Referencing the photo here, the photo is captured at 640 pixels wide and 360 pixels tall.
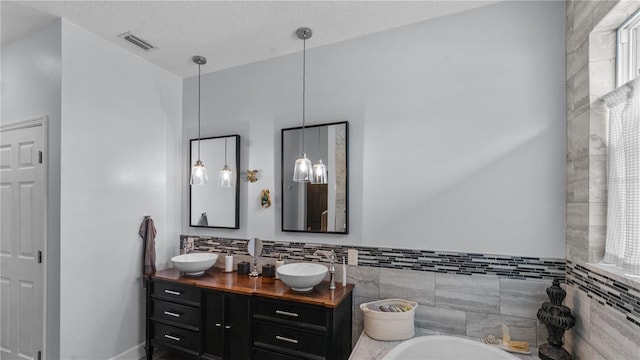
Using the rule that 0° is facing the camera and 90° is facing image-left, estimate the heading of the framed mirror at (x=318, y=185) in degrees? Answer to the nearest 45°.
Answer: approximately 45°

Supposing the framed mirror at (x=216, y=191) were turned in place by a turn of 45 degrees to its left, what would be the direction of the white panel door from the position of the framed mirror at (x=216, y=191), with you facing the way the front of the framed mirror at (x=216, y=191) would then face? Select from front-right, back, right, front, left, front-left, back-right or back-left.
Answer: right

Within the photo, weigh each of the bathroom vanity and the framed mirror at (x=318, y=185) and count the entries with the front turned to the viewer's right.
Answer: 0

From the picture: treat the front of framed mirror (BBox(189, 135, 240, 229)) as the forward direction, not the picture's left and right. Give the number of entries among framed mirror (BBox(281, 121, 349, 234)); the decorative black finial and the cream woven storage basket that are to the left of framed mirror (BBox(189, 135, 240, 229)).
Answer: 3

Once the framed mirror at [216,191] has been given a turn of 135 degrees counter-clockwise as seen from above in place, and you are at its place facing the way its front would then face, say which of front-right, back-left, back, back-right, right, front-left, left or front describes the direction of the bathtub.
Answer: front-right

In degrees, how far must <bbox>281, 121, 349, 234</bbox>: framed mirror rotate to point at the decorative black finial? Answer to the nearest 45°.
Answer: approximately 90° to its left

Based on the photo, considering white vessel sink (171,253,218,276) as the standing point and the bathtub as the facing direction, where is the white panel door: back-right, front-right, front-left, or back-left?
back-right

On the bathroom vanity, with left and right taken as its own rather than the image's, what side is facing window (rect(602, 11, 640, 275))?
left

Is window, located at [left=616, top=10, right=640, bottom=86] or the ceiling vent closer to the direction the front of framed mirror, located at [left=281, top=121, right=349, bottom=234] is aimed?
the ceiling vent

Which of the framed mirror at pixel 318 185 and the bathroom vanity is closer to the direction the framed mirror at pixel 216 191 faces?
the bathroom vanity

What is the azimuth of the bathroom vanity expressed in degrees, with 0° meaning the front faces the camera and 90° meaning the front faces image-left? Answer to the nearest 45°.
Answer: approximately 45°

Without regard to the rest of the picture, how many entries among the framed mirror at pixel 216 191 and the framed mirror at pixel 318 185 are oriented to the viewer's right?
0

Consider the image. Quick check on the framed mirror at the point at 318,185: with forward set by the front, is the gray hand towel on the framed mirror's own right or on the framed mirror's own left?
on the framed mirror's own right
